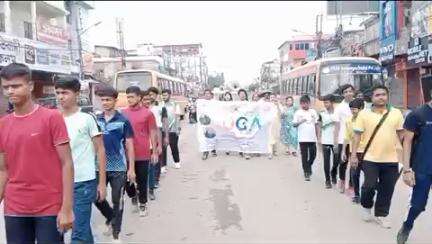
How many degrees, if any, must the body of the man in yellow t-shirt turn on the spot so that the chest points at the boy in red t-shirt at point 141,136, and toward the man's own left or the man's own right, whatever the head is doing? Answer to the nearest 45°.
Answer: approximately 90° to the man's own right

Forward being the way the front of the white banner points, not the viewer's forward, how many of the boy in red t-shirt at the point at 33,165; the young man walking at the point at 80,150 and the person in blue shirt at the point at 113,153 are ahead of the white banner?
3

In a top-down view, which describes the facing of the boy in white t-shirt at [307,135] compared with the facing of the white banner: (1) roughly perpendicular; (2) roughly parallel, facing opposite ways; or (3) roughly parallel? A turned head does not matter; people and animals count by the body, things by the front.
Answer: roughly parallel

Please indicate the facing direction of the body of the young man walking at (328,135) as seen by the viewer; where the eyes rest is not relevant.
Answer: toward the camera

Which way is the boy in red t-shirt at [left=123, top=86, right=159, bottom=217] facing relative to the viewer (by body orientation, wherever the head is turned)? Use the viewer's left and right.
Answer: facing the viewer and to the left of the viewer

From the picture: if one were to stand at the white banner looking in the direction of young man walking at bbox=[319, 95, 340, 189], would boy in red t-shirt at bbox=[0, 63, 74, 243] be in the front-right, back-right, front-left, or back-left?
front-right

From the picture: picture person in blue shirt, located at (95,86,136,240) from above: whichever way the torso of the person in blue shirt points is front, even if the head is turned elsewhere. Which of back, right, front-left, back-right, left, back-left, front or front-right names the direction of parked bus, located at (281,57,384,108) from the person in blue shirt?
back

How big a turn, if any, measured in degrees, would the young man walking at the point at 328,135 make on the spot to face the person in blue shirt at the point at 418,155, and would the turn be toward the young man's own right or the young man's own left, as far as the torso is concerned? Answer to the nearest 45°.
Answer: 0° — they already face them

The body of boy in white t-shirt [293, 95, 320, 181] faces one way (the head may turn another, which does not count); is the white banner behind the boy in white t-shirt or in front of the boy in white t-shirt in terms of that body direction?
behind

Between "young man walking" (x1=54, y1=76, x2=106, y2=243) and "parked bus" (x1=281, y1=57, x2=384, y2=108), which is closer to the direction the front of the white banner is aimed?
the young man walking

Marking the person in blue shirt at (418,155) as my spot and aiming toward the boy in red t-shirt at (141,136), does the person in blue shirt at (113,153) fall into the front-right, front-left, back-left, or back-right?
front-left

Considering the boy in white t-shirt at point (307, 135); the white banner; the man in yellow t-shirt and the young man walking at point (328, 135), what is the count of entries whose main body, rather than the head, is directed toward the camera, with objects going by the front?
4

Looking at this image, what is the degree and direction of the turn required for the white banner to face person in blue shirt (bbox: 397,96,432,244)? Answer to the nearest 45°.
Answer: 0° — it already faces them

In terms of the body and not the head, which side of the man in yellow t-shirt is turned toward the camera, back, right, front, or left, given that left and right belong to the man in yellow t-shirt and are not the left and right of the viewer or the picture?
front

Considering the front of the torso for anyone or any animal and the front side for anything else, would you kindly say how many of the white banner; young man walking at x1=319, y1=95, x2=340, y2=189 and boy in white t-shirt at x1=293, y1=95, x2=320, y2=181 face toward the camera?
3

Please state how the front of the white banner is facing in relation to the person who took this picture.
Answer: facing the viewer
